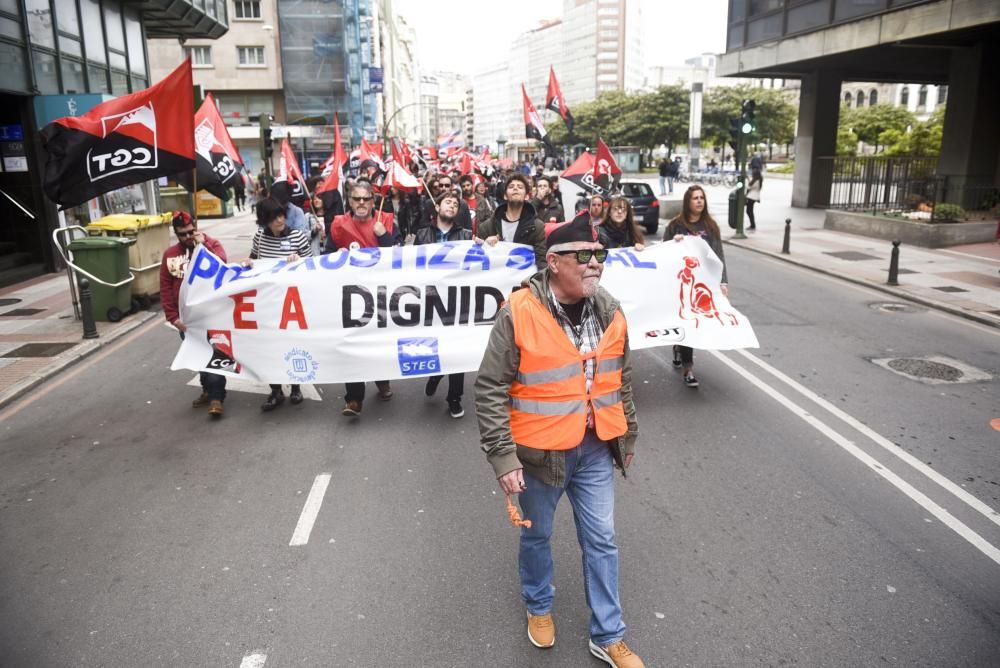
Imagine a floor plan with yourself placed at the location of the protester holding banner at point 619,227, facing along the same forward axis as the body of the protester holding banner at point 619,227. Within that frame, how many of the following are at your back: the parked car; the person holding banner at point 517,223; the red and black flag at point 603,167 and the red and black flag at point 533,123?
3

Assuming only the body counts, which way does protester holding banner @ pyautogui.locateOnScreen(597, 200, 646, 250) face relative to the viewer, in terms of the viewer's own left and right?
facing the viewer

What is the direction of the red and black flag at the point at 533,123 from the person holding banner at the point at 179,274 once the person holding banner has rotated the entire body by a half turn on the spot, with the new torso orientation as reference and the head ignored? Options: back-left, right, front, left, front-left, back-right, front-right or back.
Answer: front-right

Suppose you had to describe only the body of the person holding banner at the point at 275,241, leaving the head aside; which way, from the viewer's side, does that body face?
toward the camera

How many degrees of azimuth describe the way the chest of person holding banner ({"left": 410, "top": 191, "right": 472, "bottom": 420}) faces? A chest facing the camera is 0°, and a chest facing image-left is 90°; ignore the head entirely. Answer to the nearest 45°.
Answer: approximately 0°

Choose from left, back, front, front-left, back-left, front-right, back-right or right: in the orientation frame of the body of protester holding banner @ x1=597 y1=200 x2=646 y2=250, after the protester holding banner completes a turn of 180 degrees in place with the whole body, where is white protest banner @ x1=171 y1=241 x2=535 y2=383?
back-left

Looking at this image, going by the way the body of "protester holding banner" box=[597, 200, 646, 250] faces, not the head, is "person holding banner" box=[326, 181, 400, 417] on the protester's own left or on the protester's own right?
on the protester's own right

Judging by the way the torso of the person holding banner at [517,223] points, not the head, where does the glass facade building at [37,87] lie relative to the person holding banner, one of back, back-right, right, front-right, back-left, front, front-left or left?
back-right

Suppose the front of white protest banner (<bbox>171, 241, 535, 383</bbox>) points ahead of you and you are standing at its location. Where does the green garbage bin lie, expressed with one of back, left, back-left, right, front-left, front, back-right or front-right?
back-right

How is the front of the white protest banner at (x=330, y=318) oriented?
toward the camera
